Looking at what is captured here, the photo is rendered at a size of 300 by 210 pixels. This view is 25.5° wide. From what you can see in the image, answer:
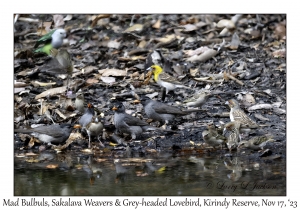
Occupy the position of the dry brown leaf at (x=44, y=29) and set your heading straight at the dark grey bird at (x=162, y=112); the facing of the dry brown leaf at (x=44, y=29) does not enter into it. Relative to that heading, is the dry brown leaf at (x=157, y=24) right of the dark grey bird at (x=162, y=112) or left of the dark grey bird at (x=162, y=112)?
left

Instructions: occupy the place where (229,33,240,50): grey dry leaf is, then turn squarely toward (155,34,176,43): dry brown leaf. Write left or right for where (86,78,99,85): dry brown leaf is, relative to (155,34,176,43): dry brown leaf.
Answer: left

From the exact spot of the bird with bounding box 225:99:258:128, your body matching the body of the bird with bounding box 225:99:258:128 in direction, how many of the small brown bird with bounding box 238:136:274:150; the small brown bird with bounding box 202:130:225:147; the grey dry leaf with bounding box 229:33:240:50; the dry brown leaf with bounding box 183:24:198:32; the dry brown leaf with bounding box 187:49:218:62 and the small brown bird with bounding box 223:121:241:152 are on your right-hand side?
3

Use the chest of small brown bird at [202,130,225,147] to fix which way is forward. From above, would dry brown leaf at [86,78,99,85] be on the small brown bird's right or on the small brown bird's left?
on the small brown bird's right

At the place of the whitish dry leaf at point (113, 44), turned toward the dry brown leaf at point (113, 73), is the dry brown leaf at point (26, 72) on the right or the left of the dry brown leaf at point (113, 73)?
right

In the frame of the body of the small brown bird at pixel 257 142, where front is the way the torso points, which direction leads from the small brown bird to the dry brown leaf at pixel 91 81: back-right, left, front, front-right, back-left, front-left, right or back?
front-right

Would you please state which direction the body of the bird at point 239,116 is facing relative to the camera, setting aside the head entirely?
to the viewer's left

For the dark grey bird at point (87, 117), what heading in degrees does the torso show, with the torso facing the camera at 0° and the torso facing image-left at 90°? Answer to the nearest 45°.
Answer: approximately 225°

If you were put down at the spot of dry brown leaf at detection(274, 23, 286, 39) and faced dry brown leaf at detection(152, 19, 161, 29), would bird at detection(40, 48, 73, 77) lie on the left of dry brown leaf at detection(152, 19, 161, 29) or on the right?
left

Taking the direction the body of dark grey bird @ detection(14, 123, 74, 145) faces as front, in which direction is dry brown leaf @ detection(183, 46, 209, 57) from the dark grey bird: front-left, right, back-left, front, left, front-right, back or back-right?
front-left

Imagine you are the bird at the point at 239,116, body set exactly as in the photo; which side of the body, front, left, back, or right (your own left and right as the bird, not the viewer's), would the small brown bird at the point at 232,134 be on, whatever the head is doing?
left

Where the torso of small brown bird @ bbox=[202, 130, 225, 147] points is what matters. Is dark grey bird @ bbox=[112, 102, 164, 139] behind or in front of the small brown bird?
in front
